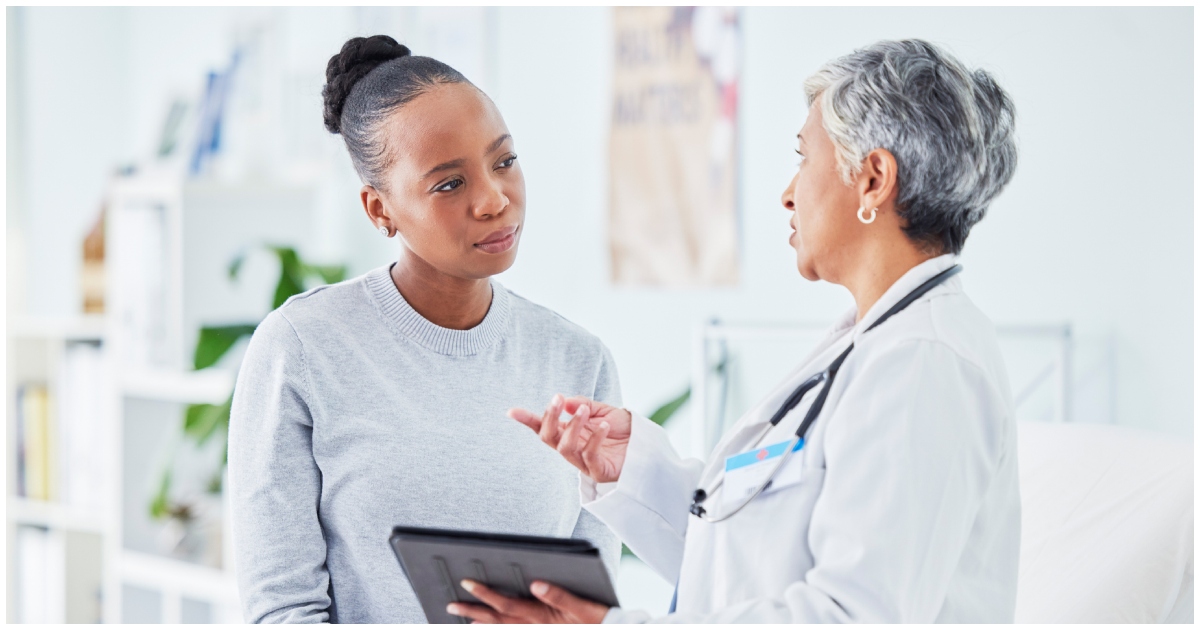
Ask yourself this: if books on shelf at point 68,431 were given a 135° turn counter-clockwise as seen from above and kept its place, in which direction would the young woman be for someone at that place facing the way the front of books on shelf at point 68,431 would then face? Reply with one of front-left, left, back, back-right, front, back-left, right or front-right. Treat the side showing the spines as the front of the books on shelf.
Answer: back-right

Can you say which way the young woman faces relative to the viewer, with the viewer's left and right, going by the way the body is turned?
facing the viewer and to the right of the viewer

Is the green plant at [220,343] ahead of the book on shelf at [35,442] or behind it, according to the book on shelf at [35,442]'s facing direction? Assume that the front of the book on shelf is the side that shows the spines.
ahead

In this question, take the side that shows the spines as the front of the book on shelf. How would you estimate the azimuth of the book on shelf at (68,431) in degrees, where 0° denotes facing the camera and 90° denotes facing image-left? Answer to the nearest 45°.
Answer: approximately 0°

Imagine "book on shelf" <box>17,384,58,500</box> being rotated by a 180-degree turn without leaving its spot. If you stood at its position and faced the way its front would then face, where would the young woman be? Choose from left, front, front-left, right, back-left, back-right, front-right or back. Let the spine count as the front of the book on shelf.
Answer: back

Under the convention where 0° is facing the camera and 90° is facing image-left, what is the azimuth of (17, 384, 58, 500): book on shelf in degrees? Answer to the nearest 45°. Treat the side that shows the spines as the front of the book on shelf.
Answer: approximately 0°

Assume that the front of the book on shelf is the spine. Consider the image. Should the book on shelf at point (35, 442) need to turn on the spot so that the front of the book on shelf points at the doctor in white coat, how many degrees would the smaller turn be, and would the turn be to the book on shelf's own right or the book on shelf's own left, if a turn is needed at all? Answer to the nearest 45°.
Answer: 0° — it already faces them

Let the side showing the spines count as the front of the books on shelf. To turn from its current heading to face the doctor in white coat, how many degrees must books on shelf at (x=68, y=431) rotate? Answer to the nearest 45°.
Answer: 0° — it already faces them

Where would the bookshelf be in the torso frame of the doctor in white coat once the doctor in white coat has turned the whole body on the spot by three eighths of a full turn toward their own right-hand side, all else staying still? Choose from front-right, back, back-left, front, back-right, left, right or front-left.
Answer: left

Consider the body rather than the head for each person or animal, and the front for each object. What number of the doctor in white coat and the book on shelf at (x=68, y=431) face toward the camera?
1

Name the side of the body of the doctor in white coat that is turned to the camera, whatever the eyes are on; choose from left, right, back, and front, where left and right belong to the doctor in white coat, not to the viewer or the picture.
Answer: left

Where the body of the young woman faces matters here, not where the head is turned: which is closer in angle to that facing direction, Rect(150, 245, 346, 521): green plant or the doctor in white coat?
the doctor in white coat

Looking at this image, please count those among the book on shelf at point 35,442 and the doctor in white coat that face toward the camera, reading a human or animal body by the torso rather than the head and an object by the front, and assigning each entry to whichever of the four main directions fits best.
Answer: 1

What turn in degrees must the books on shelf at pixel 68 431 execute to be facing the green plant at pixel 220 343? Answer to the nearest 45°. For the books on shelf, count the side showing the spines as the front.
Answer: approximately 45° to its left

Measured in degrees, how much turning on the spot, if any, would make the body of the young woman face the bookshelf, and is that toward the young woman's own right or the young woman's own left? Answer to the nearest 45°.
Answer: approximately 180°

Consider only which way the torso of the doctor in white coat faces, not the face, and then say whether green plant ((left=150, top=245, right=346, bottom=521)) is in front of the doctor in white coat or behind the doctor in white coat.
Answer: in front

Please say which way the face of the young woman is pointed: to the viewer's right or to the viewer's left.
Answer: to the viewer's right
